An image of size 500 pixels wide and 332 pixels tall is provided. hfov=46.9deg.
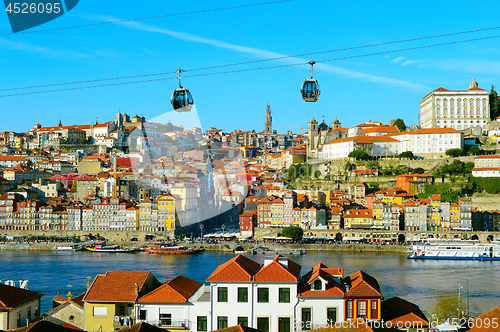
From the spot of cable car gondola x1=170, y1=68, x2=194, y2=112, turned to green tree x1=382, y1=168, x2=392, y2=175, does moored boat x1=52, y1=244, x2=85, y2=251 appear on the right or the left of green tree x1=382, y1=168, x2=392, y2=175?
left

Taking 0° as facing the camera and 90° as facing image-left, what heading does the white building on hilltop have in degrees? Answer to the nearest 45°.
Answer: approximately 0°

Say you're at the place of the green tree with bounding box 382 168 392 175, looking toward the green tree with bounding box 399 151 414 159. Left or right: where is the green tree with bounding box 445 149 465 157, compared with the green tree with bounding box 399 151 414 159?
right

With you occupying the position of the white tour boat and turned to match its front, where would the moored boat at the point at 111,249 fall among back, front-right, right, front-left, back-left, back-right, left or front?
front

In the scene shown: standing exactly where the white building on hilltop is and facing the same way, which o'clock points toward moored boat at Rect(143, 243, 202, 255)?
The moored boat is roughly at 1 o'clock from the white building on hilltop.

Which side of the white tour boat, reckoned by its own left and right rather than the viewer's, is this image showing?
left

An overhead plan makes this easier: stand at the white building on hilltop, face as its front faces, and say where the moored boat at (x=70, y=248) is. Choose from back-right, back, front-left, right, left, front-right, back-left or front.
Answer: front-right

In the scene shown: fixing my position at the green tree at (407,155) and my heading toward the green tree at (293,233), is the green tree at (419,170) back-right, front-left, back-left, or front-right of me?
front-left

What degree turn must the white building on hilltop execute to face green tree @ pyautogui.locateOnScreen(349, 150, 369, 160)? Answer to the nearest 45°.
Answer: approximately 45° to its right

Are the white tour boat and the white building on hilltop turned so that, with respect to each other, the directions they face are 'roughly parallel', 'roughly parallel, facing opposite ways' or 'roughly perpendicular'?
roughly perpendicular
